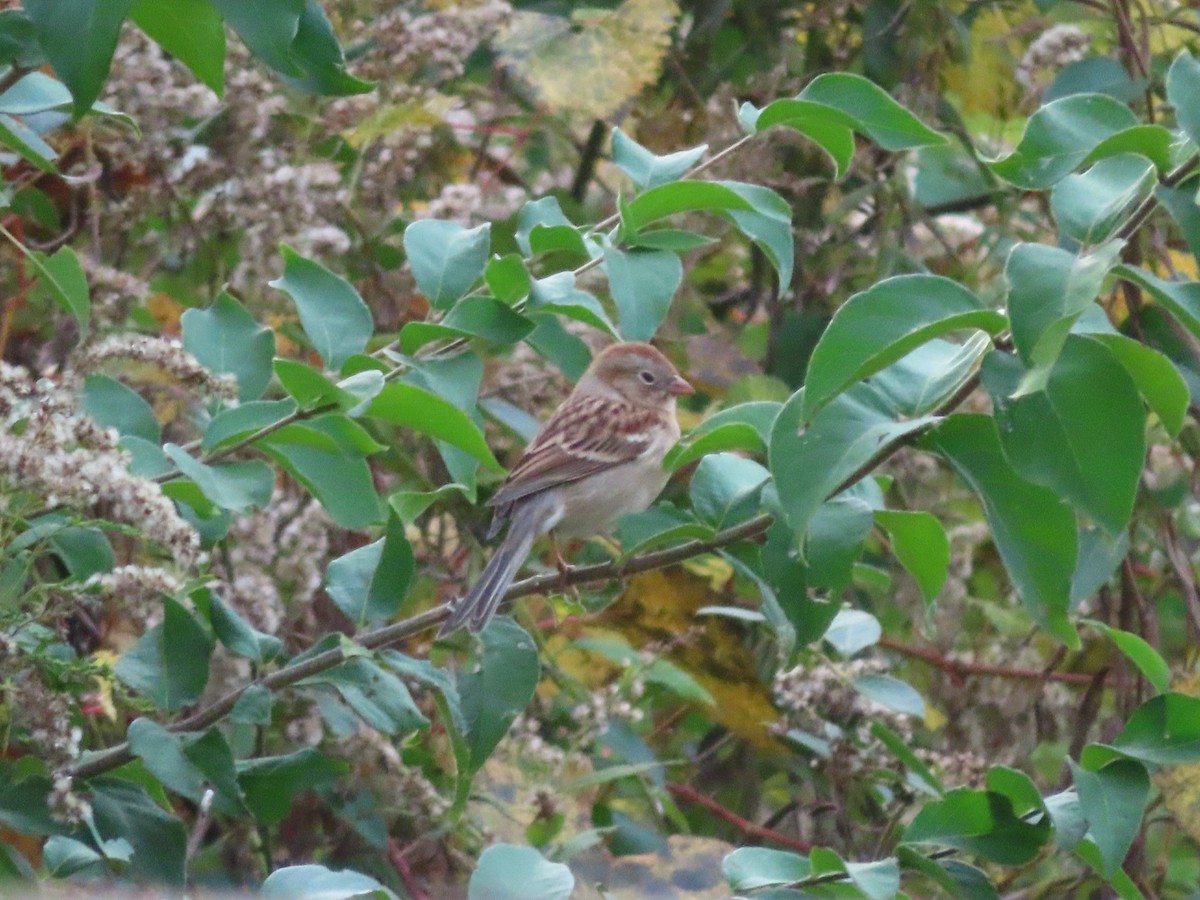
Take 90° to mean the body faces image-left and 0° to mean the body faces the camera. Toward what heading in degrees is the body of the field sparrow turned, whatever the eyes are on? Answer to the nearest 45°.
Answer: approximately 270°

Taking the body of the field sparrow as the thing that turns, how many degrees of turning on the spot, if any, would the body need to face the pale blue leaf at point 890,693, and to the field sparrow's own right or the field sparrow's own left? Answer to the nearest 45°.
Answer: approximately 45° to the field sparrow's own right
